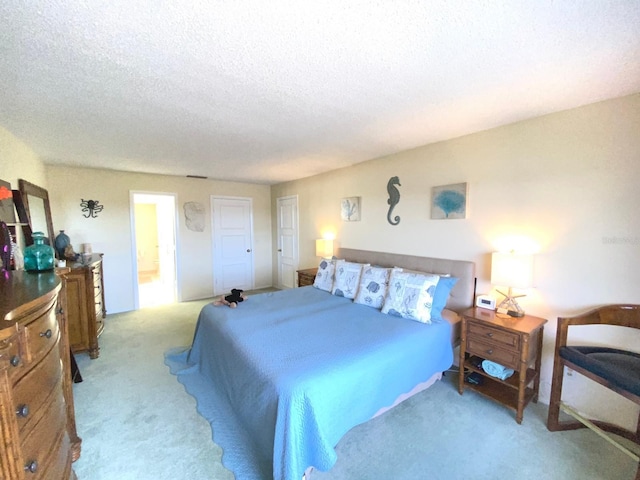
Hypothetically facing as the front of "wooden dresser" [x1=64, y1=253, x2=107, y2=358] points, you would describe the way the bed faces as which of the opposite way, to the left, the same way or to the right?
the opposite way

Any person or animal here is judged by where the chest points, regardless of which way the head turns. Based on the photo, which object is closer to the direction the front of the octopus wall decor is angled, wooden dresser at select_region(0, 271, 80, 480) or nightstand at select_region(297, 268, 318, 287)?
the wooden dresser

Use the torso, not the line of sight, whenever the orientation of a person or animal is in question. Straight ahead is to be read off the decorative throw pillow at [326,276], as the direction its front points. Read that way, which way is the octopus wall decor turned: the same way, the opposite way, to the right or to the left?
to the left

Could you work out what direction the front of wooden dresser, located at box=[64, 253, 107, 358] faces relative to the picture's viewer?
facing to the right of the viewer

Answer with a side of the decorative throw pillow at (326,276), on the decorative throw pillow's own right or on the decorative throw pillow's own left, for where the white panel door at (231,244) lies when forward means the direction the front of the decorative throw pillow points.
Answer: on the decorative throw pillow's own right

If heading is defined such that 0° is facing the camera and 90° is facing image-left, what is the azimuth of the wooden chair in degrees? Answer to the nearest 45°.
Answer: approximately 45°

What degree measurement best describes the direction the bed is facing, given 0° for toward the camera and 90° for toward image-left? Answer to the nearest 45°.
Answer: approximately 45°

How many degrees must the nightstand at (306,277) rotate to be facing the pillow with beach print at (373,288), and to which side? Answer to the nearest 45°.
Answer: approximately 90° to its left

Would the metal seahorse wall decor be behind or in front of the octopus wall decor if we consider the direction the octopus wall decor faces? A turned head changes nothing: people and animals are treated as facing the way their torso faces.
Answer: in front

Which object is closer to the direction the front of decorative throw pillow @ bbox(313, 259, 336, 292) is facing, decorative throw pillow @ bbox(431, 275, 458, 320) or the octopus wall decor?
the octopus wall decor

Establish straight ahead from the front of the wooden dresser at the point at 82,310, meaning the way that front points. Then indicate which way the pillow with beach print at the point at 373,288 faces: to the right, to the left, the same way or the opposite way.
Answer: the opposite way

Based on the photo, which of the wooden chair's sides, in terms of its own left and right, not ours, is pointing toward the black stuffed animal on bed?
front

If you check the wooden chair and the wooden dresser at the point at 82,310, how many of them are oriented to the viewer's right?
1

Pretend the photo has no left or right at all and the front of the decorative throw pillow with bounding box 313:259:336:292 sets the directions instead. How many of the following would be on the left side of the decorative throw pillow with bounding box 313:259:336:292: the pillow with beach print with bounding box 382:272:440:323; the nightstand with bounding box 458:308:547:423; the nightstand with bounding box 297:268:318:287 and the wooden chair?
3

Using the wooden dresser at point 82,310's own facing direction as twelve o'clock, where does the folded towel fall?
The folded towel is roughly at 2 o'clock from the wooden dresser.
